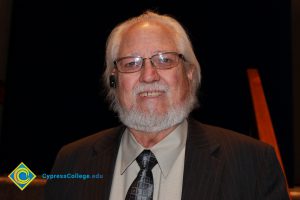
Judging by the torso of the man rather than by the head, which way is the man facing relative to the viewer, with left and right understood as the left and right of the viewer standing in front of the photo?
facing the viewer

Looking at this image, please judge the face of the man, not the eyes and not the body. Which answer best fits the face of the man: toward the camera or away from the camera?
toward the camera
